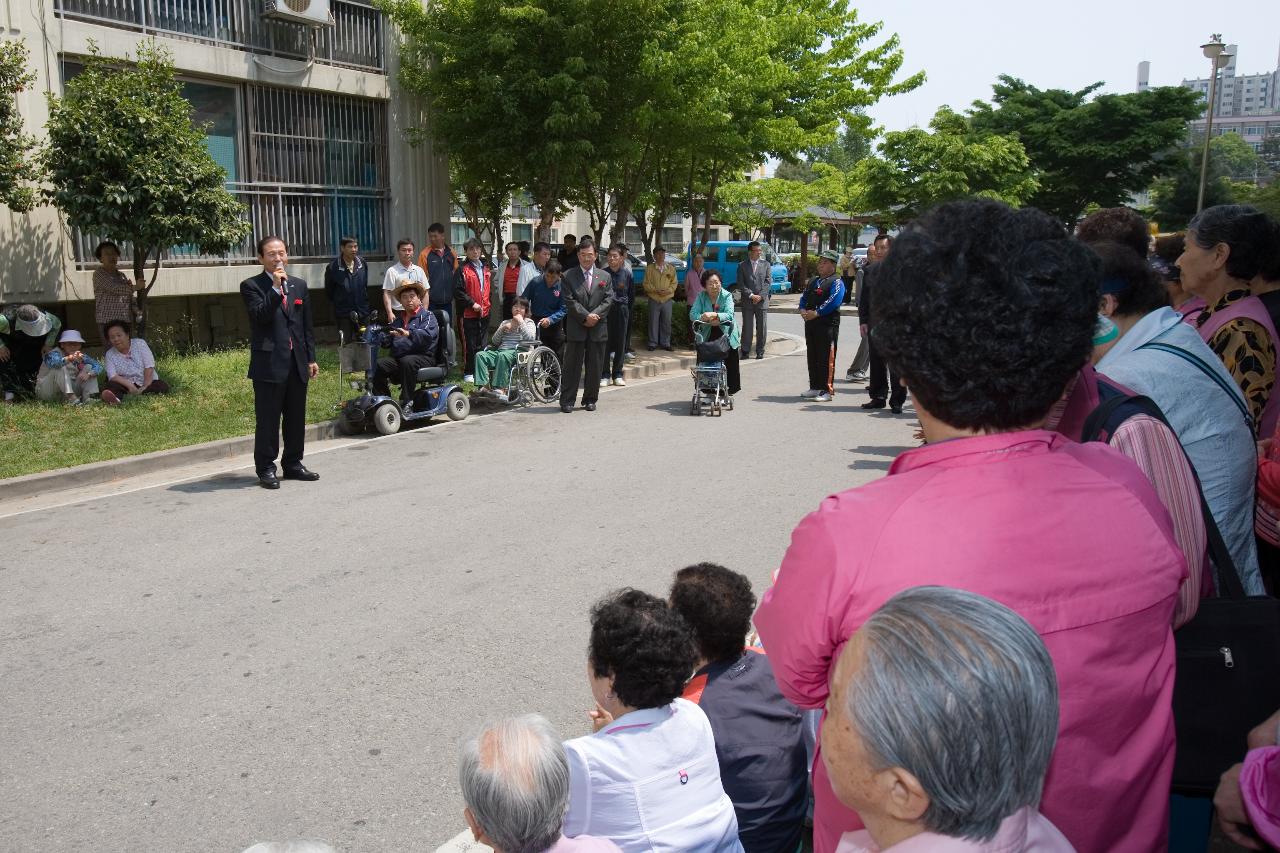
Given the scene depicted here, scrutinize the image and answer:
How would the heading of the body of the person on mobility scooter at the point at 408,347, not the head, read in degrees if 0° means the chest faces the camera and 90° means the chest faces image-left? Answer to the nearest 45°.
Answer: approximately 45°

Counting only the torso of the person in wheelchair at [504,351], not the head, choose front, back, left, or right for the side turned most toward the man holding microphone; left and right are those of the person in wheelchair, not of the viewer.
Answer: front

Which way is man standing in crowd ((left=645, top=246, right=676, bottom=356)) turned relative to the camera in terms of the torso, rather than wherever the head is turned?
toward the camera

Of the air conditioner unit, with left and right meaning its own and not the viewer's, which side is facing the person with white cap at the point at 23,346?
right

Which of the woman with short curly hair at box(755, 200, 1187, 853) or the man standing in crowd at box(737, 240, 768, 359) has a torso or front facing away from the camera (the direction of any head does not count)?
the woman with short curly hair

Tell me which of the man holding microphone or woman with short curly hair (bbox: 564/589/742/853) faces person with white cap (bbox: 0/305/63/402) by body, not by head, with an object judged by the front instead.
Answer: the woman with short curly hair

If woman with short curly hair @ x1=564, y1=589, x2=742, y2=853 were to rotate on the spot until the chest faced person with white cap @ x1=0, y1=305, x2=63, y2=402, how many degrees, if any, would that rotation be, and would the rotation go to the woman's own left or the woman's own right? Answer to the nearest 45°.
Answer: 0° — they already face them

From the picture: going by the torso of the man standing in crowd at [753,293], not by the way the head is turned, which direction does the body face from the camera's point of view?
toward the camera

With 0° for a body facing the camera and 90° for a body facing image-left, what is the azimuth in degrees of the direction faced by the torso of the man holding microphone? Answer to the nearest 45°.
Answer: approximately 315°

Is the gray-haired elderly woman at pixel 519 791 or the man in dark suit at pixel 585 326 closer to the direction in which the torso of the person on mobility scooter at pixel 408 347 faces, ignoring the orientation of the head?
the gray-haired elderly woman

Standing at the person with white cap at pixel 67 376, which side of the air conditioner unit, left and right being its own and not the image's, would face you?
right

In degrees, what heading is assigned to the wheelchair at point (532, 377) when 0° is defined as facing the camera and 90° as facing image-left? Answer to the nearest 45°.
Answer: approximately 45°

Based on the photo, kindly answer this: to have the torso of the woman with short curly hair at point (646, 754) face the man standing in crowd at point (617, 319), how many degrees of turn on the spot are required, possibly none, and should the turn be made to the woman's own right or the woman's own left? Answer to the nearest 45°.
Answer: approximately 45° to the woman's own right

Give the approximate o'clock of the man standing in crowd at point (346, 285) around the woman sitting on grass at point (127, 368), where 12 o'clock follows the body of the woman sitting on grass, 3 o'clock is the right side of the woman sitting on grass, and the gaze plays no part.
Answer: The man standing in crowd is roughly at 8 o'clock from the woman sitting on grass.

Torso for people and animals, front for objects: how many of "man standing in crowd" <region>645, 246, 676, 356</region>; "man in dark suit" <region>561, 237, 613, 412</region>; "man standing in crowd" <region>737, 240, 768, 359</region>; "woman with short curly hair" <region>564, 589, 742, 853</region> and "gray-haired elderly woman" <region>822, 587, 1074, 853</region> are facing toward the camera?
3

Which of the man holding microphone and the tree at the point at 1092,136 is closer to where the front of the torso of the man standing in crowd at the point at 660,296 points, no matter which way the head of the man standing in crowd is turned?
the man holding microphone

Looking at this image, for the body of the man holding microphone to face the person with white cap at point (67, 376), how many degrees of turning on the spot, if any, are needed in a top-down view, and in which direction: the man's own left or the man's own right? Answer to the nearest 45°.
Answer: approximately 180°

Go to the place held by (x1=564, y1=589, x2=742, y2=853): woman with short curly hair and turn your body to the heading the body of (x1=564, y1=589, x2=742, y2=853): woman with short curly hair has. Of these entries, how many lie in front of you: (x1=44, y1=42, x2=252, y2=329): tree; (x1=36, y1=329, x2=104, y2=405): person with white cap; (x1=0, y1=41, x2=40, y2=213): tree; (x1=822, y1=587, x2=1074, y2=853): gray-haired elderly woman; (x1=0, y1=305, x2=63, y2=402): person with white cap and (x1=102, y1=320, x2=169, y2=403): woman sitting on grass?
5
